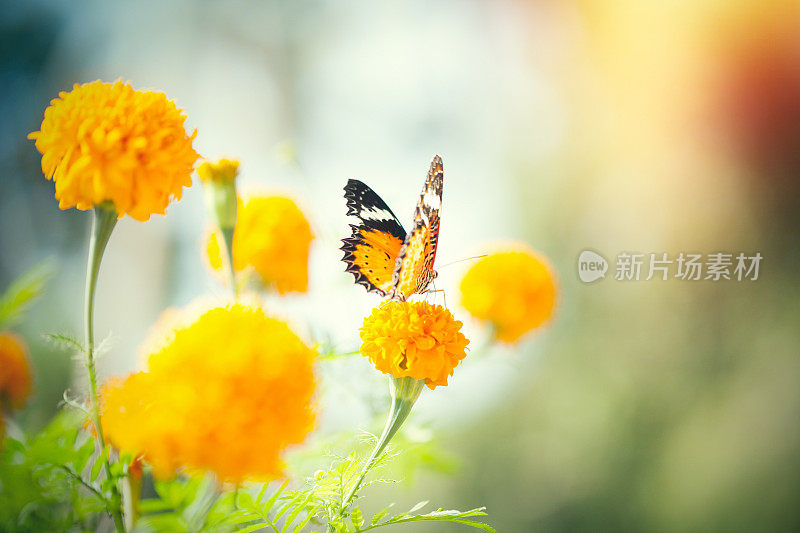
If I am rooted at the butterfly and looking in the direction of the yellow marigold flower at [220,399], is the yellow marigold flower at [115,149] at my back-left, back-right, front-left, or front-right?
front-right

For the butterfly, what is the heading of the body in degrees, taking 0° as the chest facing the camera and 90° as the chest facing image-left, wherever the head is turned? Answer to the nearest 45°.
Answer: approximately 225°
